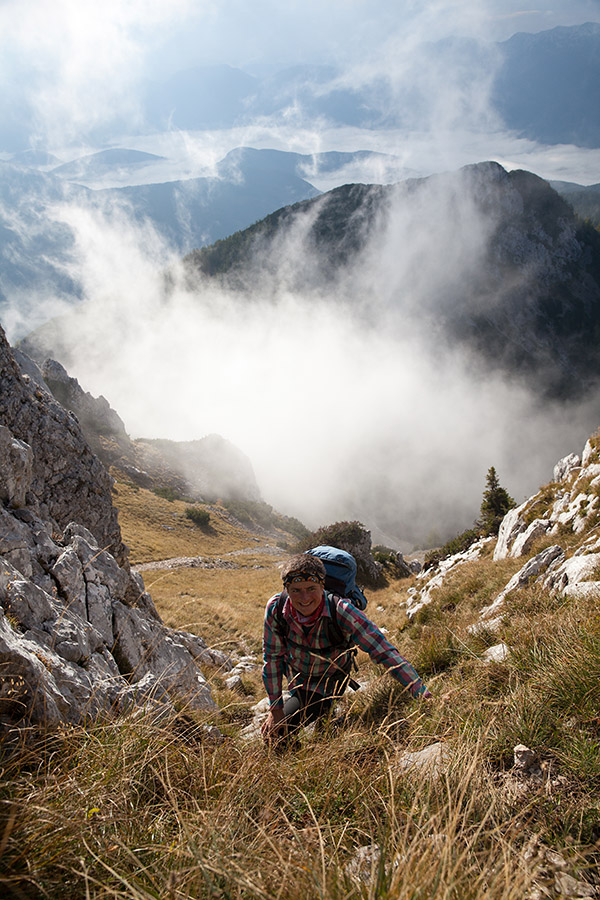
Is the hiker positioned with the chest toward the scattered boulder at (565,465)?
no

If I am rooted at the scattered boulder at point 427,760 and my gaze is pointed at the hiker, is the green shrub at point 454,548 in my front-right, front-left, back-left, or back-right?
front-right

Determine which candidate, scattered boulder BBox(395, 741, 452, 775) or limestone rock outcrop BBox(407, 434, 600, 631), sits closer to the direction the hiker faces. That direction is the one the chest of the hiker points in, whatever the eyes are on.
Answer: the scattered boulder

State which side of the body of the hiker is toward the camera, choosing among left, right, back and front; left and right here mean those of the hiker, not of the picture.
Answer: front

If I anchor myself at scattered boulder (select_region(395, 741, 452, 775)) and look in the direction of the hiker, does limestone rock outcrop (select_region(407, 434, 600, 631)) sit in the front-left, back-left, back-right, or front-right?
front-right

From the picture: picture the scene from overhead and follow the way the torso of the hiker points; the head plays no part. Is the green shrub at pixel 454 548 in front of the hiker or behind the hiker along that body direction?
behind

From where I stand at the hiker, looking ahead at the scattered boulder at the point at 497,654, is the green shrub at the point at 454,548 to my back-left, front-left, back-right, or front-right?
front-left

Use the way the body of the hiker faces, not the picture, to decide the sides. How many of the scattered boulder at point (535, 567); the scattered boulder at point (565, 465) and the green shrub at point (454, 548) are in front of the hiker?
0

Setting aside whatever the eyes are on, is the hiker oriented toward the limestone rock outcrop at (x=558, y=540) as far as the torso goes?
no
